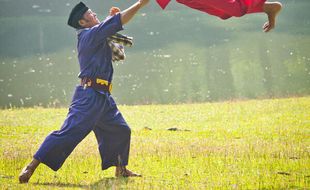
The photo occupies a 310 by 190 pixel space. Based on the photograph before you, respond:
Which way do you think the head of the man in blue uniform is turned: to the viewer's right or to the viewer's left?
to the viewer's right

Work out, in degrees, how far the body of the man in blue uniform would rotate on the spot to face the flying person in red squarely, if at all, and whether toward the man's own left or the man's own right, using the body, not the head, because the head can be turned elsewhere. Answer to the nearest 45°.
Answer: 0° — they already face them

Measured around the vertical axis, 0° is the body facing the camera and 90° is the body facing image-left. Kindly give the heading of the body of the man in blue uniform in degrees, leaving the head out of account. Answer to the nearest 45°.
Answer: approximately 270°
